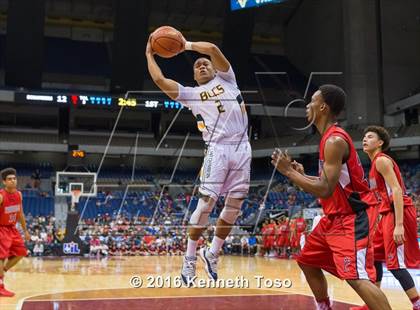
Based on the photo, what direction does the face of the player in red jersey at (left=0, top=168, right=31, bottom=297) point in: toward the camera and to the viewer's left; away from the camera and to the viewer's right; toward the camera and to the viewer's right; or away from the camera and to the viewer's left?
toward the camera and to the viewer's right

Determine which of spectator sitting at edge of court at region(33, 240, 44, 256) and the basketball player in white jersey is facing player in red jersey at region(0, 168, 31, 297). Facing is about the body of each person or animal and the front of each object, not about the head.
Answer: the spectator sitting at edge of court

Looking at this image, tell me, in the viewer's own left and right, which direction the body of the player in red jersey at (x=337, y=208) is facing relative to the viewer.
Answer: facing to the left of the viewer

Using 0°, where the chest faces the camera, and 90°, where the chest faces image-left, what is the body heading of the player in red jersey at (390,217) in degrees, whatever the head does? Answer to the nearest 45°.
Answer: approximately 90°

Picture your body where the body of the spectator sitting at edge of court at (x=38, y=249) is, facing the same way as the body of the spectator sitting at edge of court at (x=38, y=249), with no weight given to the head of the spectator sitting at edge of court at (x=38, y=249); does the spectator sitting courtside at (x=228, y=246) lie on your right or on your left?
on your left

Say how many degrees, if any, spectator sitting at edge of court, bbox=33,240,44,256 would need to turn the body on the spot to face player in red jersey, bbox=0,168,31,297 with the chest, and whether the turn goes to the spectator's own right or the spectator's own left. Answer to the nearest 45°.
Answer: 0° — they already face them

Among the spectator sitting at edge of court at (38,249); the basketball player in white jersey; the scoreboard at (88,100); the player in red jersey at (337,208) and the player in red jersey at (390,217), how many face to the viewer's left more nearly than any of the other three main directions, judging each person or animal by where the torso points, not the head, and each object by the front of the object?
2

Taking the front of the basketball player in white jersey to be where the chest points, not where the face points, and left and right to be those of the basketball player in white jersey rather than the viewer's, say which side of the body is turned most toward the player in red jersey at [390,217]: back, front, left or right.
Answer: left

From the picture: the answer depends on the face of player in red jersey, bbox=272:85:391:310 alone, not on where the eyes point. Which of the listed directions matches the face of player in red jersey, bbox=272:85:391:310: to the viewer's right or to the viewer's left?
to the viewer's left
